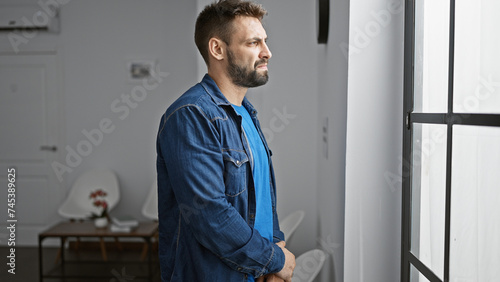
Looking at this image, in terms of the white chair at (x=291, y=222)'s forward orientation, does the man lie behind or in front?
in front

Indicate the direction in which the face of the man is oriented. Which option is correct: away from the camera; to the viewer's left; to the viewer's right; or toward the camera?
to the viewer's right

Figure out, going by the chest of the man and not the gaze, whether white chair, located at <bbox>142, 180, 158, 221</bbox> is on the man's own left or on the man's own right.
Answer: on the man's own left

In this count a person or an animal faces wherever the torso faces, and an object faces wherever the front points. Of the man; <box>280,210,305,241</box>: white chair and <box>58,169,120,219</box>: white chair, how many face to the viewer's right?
1

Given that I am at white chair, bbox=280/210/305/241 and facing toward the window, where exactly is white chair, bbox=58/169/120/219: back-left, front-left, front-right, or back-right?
back-right

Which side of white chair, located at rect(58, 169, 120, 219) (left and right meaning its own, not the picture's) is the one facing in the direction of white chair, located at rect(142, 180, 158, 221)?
left

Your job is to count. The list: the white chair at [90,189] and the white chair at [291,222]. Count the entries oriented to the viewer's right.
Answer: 0

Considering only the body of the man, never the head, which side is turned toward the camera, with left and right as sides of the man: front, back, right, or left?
right

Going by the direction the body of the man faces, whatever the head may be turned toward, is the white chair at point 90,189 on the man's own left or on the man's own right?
on the man's own left

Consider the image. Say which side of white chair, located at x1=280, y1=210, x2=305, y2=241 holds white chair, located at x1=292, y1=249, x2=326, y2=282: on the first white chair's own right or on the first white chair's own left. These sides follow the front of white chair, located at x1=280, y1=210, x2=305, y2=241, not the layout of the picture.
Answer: on the first white chair's own left

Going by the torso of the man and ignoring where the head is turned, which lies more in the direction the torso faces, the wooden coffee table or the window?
the window

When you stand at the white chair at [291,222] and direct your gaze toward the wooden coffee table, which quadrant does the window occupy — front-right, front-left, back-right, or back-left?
back-left

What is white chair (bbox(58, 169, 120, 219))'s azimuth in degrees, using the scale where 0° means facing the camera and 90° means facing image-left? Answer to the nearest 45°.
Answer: approximately 45°

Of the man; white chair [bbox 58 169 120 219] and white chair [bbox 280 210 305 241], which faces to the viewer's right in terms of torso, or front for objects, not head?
the man
